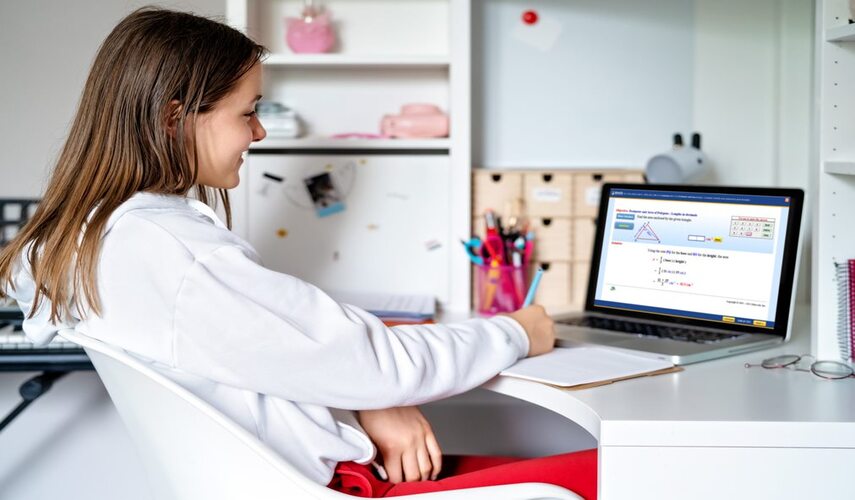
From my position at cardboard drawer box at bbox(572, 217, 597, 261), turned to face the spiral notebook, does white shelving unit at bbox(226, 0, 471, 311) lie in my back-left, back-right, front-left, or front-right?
back-right

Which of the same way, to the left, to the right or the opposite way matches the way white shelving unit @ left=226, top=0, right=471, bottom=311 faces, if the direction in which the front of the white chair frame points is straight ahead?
to the right

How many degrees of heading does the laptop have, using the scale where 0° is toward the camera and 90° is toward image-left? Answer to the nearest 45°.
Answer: approximately 45°

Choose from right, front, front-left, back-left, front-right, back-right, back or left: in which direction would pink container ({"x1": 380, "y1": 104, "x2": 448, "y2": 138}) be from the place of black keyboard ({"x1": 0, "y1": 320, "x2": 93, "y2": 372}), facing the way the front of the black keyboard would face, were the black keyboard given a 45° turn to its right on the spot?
back-left

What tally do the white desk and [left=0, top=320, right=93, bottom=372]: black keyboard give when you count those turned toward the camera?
2

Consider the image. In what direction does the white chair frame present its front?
to the viewer's right

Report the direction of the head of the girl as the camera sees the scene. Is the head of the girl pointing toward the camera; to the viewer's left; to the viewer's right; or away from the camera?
to the viewer's right

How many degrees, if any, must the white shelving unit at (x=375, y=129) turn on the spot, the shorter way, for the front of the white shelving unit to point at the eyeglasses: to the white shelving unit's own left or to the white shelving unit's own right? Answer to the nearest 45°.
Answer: approximately 45° to the white shelving unit's own left

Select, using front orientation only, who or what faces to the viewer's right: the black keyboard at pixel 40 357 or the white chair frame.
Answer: the white chair frame

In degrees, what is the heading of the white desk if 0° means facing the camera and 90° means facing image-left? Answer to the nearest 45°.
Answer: approximately 0°

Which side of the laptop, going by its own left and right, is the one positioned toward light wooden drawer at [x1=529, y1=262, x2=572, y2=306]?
right

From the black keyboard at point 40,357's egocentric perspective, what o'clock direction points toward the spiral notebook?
The spiral notebook is roughly at 10 o'clock from the black keyboard.

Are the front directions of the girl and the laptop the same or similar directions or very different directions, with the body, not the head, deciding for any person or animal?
very different directions

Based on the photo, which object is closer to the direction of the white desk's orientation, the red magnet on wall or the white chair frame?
the white chair frame
